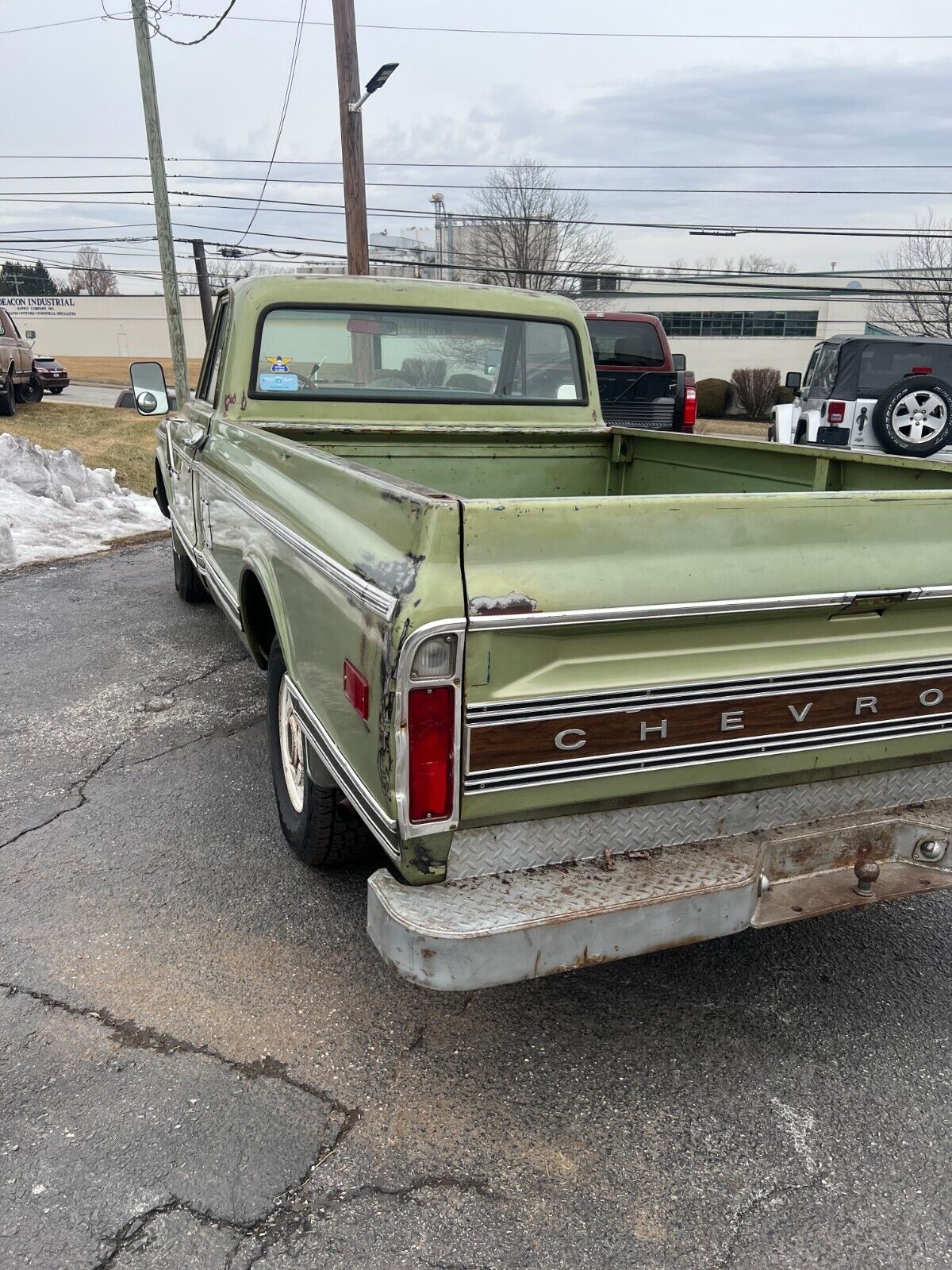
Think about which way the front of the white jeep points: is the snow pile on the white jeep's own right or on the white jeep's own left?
on the white jeep's own left

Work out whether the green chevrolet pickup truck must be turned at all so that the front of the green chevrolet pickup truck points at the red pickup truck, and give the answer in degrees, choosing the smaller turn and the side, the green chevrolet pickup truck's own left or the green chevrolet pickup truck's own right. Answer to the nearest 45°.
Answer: approximately 45° to the green chevrolet pickup truck's own right

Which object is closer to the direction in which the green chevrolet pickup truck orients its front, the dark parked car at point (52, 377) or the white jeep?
the dark parked car

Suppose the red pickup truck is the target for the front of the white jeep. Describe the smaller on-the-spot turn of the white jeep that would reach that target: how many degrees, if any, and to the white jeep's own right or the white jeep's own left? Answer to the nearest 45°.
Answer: approximately 45° to the white jeep's own left

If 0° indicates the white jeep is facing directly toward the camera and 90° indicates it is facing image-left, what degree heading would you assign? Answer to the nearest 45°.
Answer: approximately 135°

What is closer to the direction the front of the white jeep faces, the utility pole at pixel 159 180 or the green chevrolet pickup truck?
the utility pole

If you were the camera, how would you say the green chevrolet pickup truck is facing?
facing away from the viewer and to the left of the viewer
